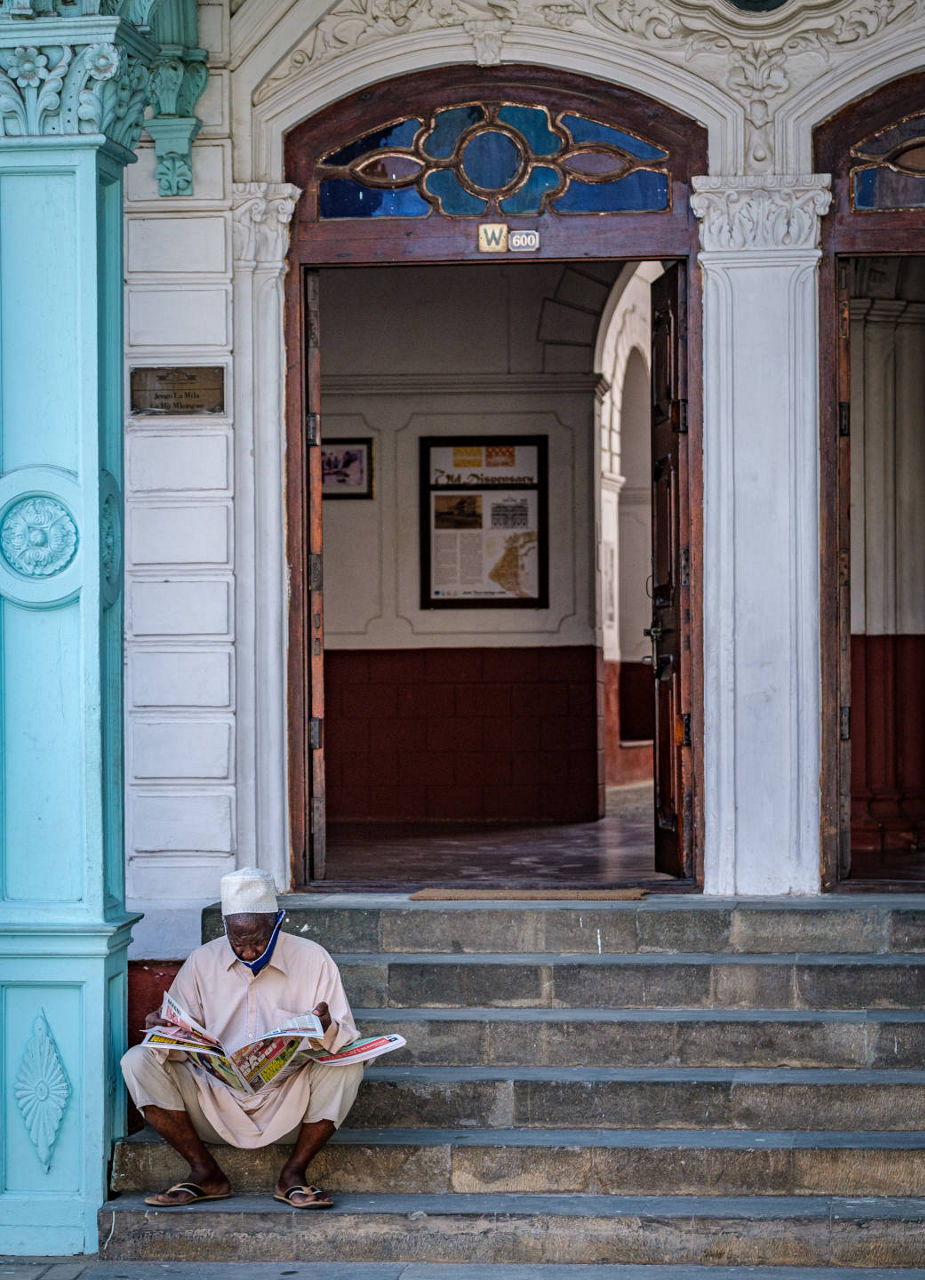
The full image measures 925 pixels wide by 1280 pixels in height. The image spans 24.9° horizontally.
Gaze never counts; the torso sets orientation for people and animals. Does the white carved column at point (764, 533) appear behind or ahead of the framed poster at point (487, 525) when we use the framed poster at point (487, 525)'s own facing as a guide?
ahead

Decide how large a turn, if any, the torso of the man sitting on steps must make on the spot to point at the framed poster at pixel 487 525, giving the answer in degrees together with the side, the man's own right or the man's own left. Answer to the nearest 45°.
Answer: approximately 180°

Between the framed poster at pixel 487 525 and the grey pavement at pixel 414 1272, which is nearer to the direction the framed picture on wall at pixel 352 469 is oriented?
the grey pavement

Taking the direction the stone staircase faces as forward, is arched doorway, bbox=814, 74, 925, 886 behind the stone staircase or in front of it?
behind

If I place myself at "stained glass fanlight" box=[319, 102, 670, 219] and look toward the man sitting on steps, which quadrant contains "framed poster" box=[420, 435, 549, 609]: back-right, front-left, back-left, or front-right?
back-right

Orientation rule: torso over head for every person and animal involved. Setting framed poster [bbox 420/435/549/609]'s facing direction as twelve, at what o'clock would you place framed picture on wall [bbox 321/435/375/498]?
The framed picture on wall is roughly at 3 o'clock from the framed poster.
